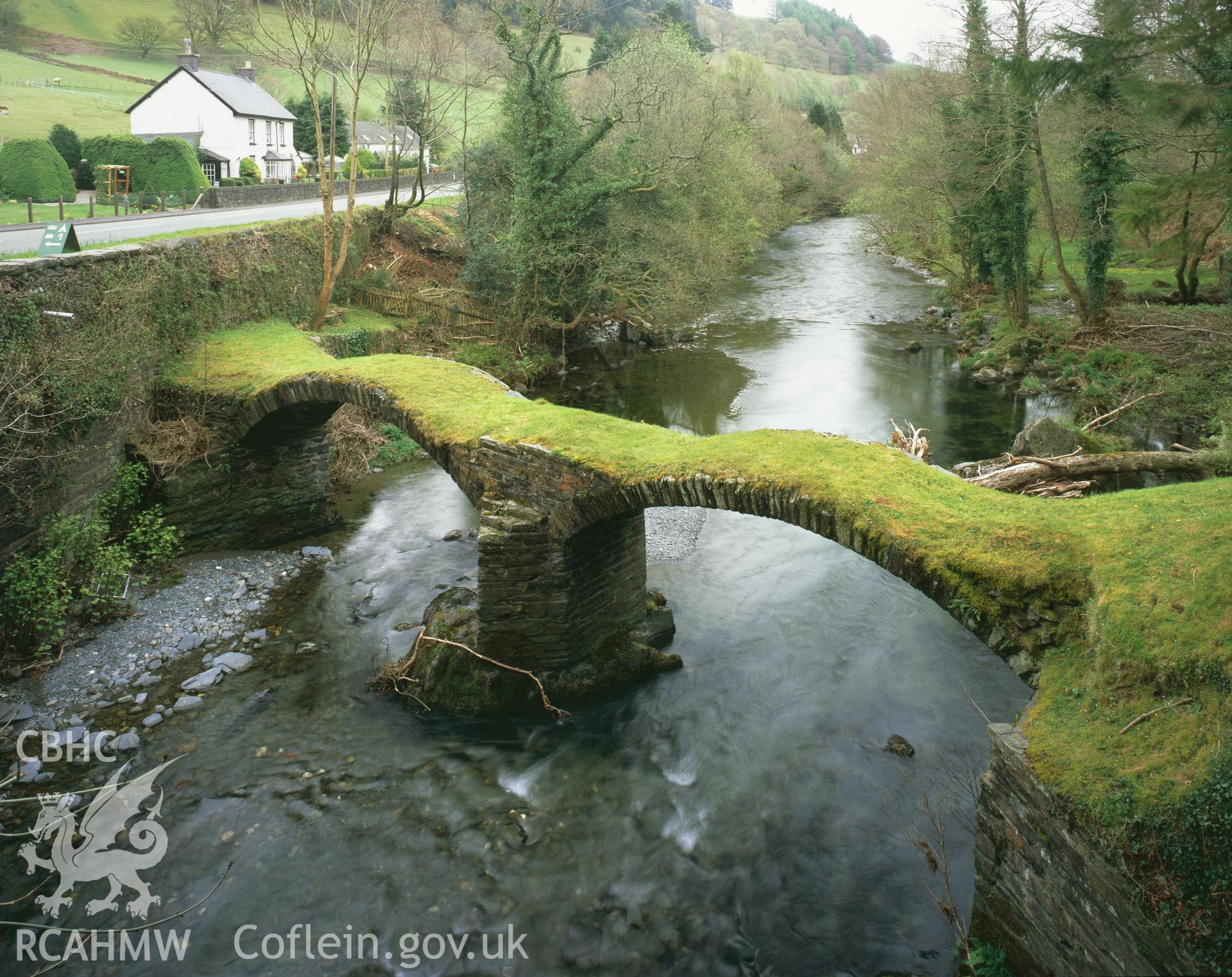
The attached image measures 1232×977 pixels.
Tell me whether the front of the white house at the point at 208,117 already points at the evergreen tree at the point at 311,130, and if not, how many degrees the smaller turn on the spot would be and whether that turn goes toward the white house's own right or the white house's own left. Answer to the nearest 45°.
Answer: approximately 90° to the white house's own left

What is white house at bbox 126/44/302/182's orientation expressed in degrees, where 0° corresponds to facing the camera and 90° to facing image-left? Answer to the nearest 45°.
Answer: approximately 315°

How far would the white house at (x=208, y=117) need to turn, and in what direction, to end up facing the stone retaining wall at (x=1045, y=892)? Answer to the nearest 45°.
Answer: approximately 45° to its right

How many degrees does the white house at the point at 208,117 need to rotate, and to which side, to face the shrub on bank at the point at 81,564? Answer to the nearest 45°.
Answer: approximately 45° to its right

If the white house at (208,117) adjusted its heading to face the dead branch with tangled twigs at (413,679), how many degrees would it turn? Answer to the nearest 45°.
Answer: approximately 45° to its right

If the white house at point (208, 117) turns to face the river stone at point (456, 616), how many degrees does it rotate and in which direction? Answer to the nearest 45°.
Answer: approximately 45° to its right

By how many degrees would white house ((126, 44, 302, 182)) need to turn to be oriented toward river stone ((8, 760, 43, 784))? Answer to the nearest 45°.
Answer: approximately 45° to its right

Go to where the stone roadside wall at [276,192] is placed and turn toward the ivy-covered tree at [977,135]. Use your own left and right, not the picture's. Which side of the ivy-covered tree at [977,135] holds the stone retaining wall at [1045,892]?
right

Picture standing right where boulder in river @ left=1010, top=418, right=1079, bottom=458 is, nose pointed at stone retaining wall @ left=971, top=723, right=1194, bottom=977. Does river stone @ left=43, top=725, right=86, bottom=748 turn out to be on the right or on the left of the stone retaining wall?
right

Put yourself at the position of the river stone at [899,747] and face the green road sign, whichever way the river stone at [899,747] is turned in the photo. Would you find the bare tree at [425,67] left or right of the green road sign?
right
